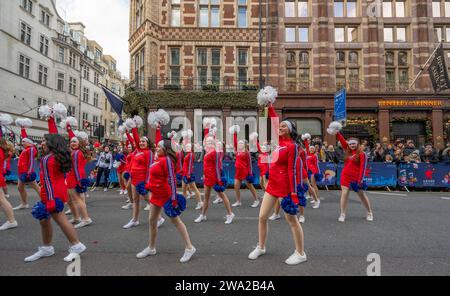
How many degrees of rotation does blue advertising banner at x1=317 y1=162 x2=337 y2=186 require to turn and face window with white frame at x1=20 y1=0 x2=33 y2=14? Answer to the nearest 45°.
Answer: approximately 90° to its right

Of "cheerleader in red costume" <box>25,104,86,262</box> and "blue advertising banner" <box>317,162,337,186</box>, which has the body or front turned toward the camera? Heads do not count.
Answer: the blue advertising banner

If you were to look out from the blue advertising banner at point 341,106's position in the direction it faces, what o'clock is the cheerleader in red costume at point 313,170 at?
The cheerleader in red costume is roughly at 11 o'clock from the blue advertising banner.

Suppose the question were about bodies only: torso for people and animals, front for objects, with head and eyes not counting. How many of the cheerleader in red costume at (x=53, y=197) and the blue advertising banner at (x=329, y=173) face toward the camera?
1

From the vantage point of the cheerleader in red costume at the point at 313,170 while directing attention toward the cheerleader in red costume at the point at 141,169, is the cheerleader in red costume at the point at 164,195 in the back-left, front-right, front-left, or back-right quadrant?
front-left

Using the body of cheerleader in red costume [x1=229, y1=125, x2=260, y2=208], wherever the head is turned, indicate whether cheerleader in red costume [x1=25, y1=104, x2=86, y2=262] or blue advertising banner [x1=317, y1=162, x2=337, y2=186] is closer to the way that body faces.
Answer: the cheerleader in red costume

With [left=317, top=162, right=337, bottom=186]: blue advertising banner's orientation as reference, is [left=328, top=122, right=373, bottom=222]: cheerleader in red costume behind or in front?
in front

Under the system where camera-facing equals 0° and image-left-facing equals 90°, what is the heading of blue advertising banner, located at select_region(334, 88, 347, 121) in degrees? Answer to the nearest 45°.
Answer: approximately 45°

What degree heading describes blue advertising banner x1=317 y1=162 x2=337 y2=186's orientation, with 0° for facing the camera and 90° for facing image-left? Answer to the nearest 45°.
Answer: approximately 0°

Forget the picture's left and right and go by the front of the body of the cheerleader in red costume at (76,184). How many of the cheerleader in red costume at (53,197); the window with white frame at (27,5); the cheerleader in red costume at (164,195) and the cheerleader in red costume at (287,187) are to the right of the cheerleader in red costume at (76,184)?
1
